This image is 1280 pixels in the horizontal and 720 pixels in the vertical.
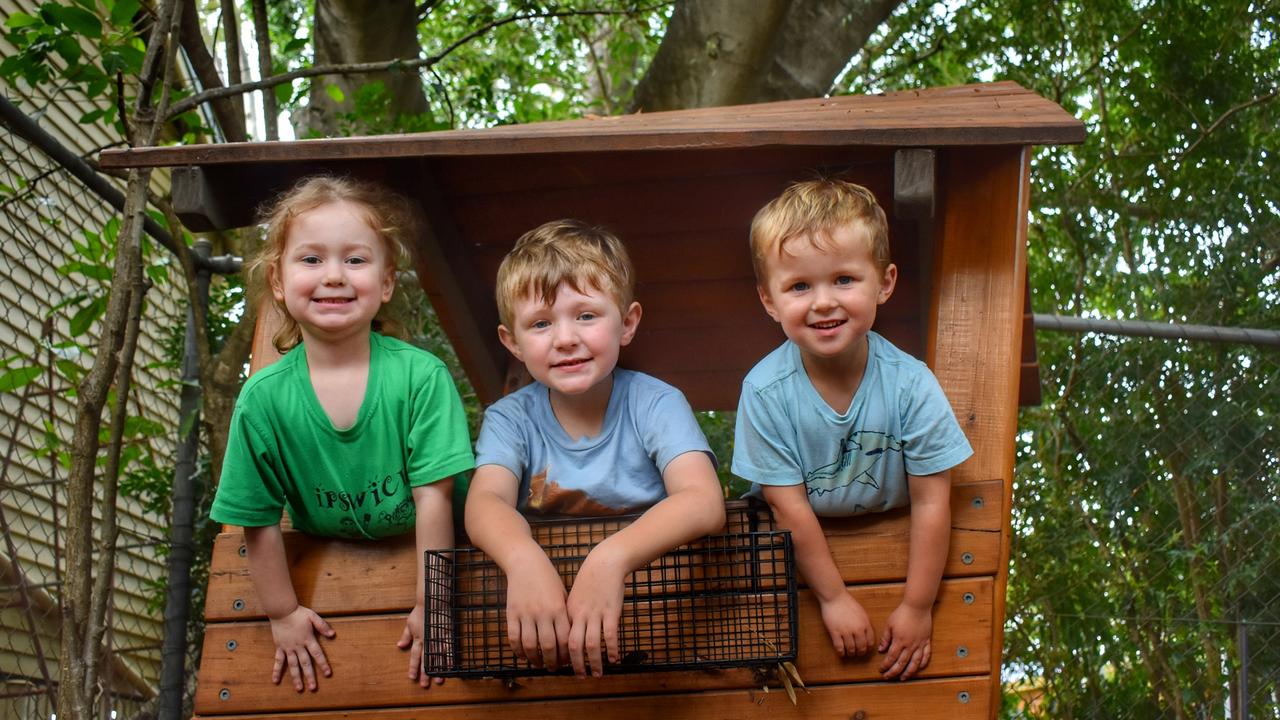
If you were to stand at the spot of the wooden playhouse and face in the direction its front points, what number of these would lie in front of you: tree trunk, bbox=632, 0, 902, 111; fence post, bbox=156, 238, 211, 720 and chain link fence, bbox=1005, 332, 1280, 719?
0

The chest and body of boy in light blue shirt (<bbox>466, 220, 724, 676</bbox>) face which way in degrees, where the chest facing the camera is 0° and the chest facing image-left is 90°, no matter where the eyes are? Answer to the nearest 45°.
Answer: approximately 0°

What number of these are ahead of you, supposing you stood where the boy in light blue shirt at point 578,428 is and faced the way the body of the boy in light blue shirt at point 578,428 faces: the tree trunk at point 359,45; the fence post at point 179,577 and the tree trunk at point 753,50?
0

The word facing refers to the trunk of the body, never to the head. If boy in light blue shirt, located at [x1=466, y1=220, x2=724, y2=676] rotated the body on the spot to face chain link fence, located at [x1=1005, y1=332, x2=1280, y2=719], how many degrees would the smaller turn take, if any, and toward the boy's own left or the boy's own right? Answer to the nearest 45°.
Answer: approximately 135° to the boy's own left

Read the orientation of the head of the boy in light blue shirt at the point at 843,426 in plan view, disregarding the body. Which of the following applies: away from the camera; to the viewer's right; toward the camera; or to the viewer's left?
toward the camera

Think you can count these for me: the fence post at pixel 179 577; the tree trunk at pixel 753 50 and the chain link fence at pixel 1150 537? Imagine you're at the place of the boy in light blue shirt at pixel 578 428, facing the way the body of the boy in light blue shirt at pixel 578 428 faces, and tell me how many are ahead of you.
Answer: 0

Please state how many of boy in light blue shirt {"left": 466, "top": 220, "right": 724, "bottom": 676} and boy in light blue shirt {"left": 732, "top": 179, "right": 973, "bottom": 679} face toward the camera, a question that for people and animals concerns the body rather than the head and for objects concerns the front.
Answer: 2

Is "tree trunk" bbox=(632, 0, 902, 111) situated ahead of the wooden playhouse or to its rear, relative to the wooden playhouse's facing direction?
to the rear

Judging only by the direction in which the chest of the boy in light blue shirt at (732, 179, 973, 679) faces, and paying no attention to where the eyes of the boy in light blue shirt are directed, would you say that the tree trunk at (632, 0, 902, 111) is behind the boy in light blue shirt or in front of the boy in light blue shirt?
behind

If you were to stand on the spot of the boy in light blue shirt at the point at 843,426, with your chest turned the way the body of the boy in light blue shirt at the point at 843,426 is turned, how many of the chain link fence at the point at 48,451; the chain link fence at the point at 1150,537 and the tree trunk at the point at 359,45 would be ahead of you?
0

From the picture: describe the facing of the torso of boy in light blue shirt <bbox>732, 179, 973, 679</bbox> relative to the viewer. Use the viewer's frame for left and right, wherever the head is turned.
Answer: facing the viewer
